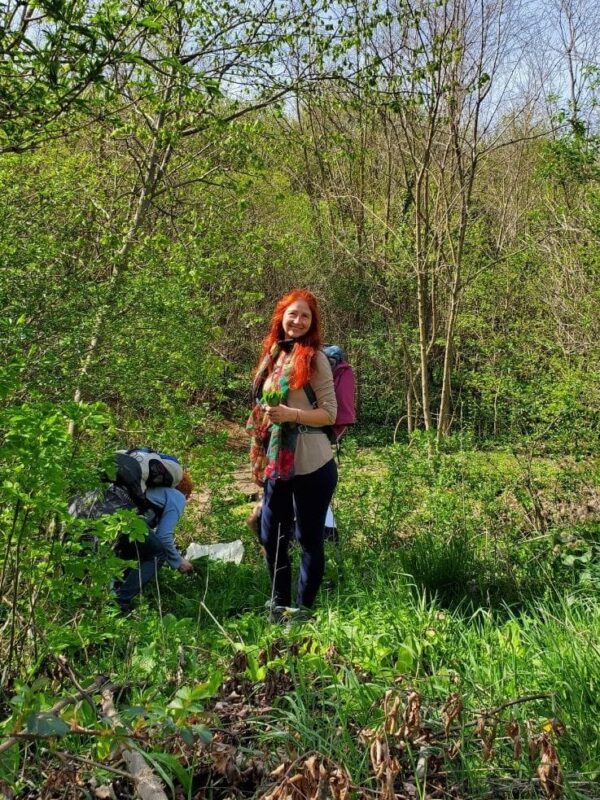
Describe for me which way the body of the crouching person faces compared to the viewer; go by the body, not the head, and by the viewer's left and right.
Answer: facing to the right of the viewer

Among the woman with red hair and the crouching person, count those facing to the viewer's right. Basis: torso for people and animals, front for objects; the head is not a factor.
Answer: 1

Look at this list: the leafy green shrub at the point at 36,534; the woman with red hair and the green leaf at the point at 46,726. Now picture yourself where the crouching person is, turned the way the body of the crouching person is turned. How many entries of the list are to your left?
0

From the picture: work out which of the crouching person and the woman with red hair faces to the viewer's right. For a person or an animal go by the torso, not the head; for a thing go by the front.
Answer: the crouching person

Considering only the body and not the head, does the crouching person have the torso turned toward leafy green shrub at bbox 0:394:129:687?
no

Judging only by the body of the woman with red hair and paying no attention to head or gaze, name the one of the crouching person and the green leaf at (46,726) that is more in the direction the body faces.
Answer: the green leaf

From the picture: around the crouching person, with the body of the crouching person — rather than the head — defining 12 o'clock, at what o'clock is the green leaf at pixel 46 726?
The green leaf is roughly at 3 o'clock from the crouching person.

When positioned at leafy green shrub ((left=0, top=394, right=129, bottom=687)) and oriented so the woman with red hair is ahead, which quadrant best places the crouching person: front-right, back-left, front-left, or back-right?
front-left

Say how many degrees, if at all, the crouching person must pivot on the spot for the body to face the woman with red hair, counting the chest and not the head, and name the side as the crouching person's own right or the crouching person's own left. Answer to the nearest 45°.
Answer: approximately 45° to the crouching person's own right

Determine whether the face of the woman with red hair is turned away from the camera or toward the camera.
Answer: toward the camera

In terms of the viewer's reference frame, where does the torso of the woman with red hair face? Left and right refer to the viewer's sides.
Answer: facing the viewer and to the left of the viewer

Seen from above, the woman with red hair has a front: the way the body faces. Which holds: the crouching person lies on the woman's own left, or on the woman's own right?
on the woman's own right
